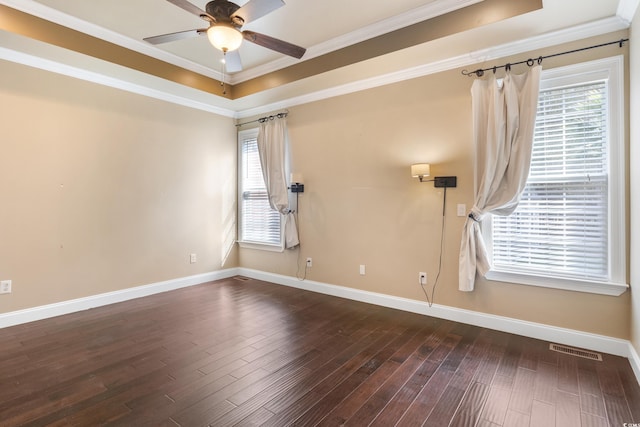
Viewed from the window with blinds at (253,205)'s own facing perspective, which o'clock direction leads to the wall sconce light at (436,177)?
The wall sconce light is roughly at 9 o'clock from the window with blinds.

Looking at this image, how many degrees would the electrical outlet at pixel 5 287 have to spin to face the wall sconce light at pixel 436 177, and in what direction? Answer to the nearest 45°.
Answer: approximately 45° to its left

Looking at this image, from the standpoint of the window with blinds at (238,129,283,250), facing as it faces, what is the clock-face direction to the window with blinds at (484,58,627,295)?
the window with blinds at (484,58,627,295) is roughly at 9 o'clock from the window with blinds at (238,129,283,250).

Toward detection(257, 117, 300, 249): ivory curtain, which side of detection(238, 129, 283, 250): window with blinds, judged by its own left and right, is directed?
left

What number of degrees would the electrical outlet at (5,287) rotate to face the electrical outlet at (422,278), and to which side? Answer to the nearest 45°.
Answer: approximately 45° to its left

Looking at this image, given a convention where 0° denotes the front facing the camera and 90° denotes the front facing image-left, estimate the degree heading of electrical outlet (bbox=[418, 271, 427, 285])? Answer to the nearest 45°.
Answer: approximately 0°

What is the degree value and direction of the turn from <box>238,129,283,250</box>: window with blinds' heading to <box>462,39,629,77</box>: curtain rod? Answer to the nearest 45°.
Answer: approximately 90° to its left

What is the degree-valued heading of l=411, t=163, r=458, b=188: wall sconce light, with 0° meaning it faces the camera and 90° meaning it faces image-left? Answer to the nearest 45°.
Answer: approximately 0°

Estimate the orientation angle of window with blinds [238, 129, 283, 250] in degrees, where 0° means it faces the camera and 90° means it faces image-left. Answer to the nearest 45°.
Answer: approximately 45°
